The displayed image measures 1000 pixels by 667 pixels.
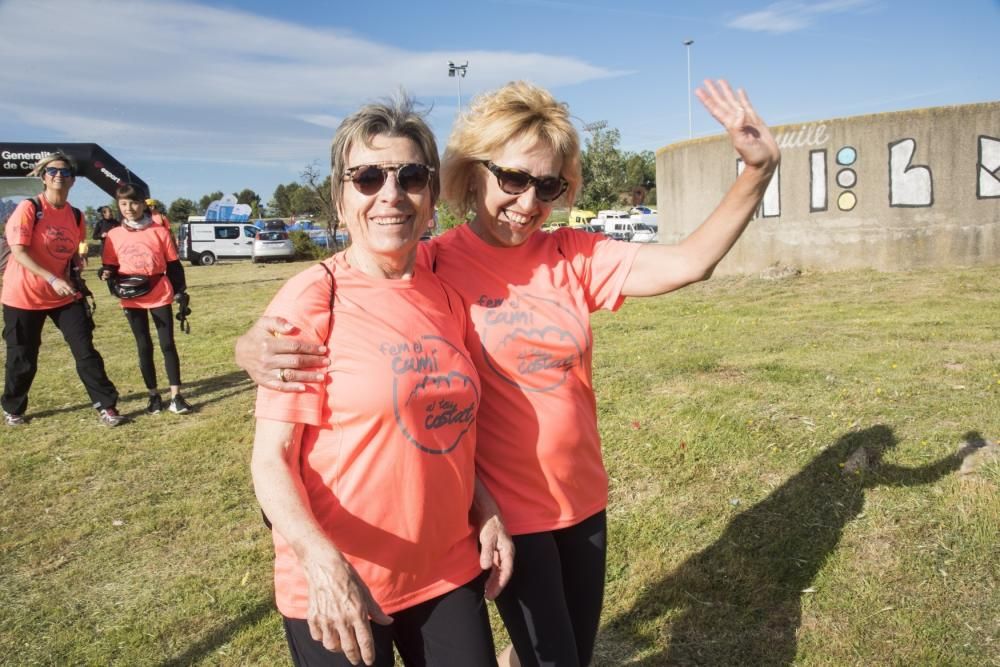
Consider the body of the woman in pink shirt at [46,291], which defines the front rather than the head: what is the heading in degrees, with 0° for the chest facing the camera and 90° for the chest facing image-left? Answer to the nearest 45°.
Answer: approximately 315°

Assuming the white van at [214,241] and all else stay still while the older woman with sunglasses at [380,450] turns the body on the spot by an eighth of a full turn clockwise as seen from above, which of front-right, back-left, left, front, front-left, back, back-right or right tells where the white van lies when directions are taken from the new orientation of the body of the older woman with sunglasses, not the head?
back

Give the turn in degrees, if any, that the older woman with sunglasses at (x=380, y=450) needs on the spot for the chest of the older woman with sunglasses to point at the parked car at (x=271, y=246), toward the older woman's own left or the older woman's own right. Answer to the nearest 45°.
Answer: approximately 135° to the older woman's own left

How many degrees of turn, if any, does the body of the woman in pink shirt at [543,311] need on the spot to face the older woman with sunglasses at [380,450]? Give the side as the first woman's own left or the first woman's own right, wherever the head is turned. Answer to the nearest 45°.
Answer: approximately 45° to the first woman's own right

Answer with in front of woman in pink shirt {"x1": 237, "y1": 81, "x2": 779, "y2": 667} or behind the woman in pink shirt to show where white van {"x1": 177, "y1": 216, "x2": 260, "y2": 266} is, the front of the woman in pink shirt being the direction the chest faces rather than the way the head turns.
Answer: behind
